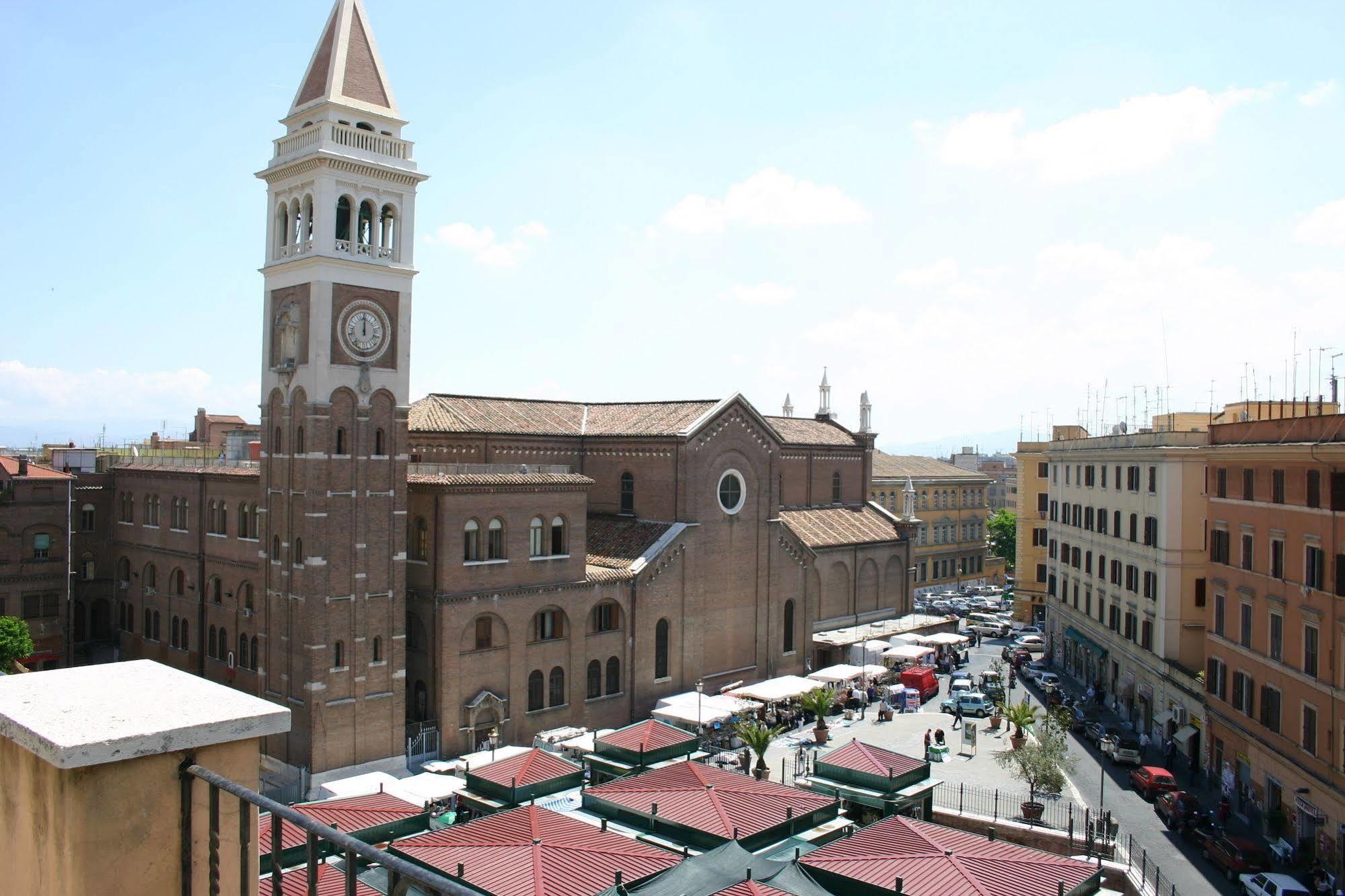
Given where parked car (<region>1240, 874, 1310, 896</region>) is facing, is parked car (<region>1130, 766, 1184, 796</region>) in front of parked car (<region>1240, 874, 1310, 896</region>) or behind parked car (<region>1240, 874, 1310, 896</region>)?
in front

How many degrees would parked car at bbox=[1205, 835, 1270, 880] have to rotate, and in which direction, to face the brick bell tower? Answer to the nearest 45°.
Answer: approximately 45° to its left

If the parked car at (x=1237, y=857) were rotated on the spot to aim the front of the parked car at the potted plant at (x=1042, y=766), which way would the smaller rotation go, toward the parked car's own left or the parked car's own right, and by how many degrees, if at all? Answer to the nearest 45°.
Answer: approximately 45° to the parked car's own left

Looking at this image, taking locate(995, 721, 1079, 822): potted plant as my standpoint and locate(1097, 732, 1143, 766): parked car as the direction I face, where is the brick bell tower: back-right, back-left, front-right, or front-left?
back-left

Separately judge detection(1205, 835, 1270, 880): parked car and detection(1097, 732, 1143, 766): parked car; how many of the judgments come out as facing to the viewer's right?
0

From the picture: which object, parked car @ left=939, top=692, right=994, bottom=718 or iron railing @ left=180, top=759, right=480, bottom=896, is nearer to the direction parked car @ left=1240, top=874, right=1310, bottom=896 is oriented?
the parked car
